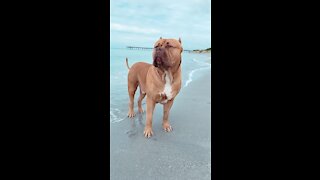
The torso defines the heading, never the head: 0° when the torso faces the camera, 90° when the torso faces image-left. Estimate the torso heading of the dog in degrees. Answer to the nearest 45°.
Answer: approximately 315°
